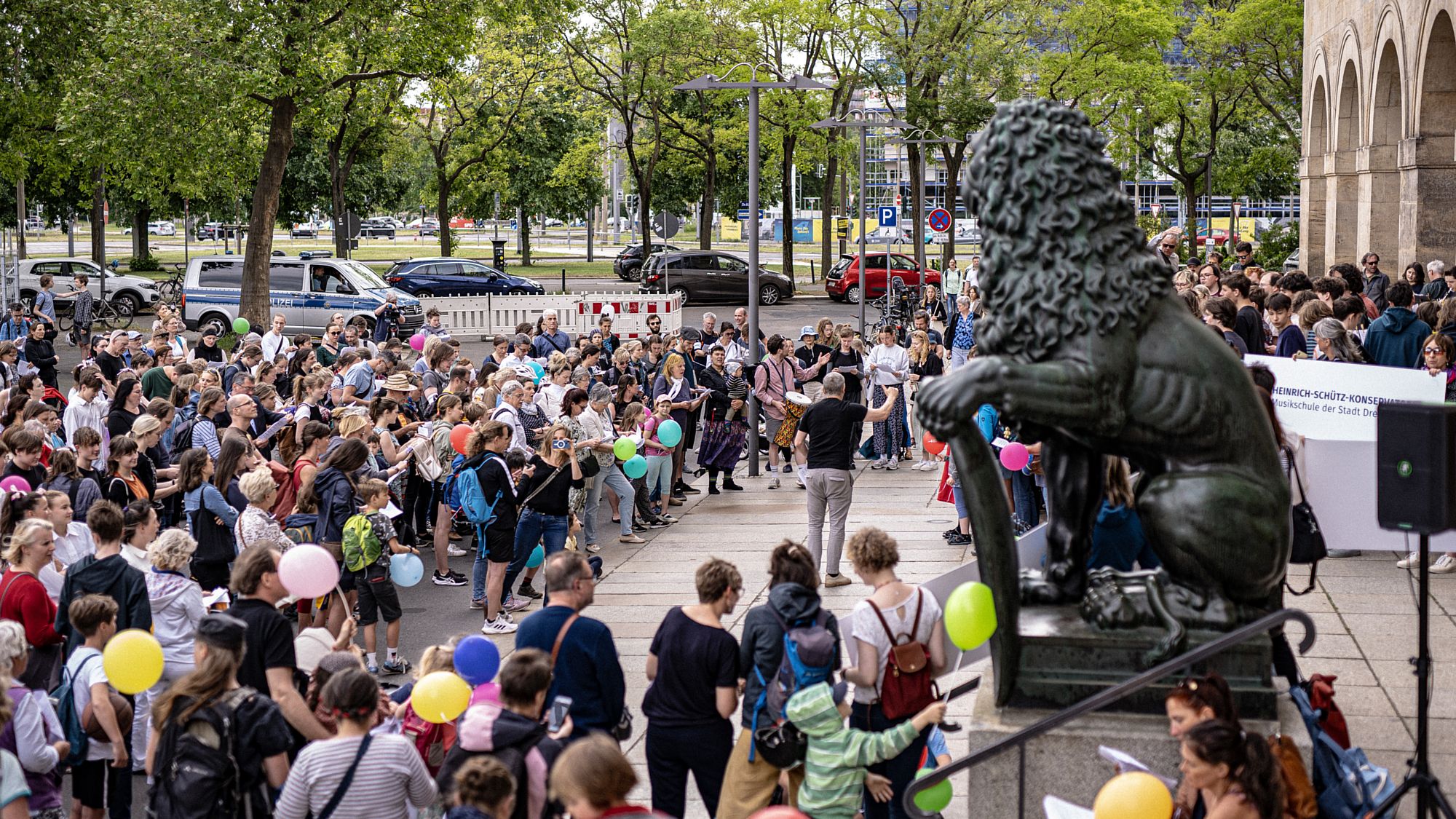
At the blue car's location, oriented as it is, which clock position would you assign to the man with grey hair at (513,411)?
The man with grey hair is roughly at 3 o'clock from the blue car.

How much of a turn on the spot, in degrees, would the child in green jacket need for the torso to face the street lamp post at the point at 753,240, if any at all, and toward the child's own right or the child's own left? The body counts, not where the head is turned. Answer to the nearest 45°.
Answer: approximately 45° to the child's own left

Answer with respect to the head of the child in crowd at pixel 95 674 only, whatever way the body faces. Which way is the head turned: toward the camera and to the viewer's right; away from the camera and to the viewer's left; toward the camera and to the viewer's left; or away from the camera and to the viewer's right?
away from the camera and to the viewer's right

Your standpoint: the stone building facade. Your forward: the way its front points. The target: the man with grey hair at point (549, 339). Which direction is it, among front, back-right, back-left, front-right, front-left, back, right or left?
front

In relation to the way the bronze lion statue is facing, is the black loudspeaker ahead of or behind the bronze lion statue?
behind

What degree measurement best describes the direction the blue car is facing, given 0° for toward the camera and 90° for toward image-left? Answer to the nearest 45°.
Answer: approximately 270°

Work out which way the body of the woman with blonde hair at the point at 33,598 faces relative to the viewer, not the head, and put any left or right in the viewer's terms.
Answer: facing to the right of the viewer

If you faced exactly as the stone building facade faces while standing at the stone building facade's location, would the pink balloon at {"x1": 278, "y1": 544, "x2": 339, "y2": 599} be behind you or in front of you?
in front

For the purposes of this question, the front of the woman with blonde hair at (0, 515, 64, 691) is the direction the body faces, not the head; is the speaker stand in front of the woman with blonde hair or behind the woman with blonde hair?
in front

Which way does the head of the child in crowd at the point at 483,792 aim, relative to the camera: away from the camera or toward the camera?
away from the camera

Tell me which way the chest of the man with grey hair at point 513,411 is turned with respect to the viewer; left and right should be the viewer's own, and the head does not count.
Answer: facing to the right of the viewer

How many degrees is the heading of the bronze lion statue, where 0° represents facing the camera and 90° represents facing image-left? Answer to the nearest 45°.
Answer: approximately 90°

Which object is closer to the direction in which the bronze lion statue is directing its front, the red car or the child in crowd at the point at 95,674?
the child in crowd

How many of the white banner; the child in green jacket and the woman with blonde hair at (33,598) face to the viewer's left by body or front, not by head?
0

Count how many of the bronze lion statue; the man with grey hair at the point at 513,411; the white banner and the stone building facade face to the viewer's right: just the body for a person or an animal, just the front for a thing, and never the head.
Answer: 1

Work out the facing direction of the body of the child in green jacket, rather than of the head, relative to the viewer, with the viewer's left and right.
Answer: facing away from the viewer and to the right of the viewer

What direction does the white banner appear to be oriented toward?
toward the camera

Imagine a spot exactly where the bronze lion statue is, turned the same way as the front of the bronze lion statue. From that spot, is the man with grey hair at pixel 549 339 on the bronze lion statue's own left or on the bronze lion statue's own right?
on the bronze lion statue's own right
